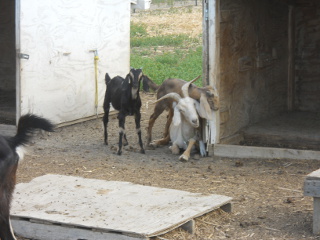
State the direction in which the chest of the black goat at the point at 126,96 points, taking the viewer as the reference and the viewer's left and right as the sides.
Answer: facing the viewer and to the right of the viewer

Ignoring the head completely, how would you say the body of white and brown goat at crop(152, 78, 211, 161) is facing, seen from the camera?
toward the camera

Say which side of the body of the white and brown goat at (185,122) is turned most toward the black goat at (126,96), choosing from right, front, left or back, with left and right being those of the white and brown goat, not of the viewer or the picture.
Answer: right

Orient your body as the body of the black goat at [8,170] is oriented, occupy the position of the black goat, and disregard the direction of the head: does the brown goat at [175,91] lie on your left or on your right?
on your right

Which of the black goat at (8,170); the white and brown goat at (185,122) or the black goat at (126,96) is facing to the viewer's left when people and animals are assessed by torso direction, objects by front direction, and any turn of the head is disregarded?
the black goat at (8,170)

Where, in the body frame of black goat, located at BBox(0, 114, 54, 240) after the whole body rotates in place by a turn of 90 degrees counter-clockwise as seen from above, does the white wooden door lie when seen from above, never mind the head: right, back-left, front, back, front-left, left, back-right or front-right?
back

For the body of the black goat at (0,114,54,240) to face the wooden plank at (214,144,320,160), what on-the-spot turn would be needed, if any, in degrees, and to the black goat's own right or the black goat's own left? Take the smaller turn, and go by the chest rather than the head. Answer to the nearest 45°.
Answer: approximately 135° to the black goat's own right

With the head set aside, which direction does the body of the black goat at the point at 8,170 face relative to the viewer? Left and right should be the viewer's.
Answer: facing to the left of the viewer

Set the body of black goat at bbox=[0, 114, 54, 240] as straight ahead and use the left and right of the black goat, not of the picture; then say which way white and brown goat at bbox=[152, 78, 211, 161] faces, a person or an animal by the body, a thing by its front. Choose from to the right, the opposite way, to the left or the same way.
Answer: to the left

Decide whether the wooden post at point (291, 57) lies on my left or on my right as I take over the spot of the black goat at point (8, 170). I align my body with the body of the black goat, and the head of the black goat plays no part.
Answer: on my right

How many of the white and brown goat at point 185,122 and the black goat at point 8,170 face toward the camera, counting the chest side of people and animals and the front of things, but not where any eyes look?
1

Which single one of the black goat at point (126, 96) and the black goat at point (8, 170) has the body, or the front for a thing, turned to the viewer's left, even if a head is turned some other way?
the black goat at point (8, 170)
